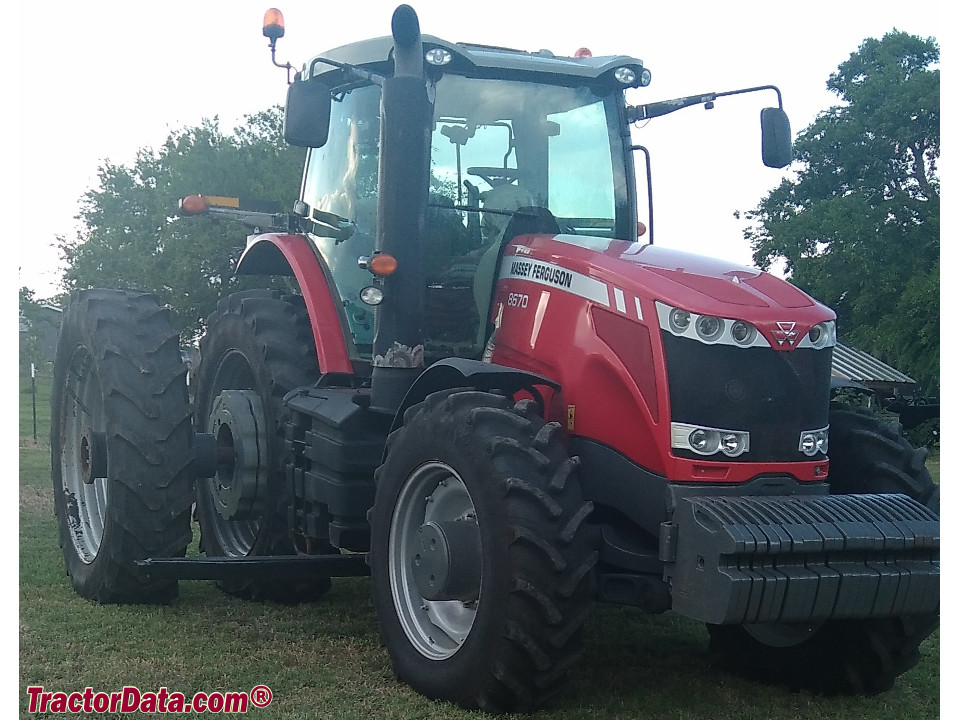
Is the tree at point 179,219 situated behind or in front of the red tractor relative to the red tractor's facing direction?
behind

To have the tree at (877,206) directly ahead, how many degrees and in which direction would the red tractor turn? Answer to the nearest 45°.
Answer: approximately 90° to its left

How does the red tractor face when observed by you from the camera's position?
facing the viewer and to the right of the viewer
